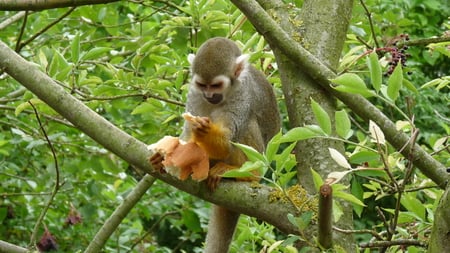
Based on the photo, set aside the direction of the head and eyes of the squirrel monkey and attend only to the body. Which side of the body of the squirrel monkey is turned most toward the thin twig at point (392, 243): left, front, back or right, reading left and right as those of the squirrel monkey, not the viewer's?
left

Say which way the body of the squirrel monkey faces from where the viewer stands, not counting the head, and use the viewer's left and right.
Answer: facing the viewer and to the left of the viewer

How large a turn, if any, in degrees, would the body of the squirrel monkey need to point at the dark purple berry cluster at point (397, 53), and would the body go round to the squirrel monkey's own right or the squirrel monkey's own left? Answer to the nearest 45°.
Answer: approximately 90° to the squirrel monkey's own left

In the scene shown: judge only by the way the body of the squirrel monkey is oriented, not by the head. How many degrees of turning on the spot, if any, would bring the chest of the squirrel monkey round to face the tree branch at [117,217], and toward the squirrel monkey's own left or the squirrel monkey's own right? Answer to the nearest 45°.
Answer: approximately 45° to the squirrel monkey's own right

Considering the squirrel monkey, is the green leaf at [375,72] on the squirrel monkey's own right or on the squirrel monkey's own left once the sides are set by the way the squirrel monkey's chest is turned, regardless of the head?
on the squirrel monkey's own left
